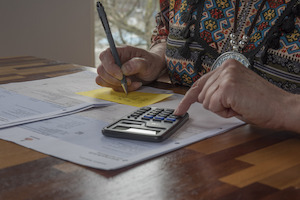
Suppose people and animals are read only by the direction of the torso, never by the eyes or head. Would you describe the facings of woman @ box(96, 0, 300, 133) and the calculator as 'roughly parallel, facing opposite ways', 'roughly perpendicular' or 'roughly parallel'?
roughly parallel, facing opposite ways

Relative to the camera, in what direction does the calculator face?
facing away from the viewer and to the right of the viewer
